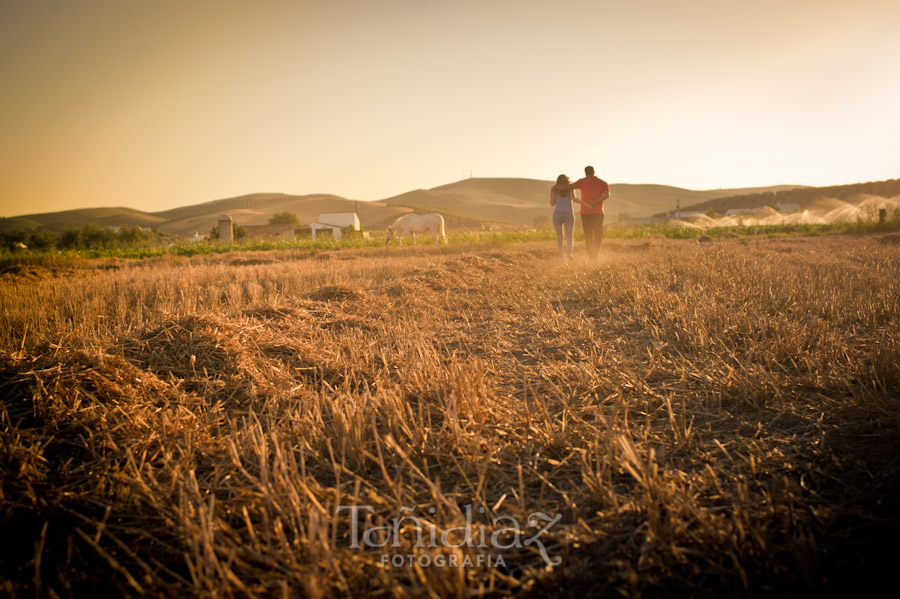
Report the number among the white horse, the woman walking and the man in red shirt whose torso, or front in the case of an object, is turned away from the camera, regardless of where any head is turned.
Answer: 2

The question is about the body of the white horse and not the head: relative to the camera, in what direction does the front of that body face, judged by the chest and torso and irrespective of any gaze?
to the viewer's left

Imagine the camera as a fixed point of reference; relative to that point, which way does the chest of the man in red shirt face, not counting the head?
away from the camera

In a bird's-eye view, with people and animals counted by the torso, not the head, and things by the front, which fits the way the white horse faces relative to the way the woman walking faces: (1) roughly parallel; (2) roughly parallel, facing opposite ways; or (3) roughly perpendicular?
roughly perpendicular

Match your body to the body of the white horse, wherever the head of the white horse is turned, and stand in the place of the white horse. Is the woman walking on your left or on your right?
on your left

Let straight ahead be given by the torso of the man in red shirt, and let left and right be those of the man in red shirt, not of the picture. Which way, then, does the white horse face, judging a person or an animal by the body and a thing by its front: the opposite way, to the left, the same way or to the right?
to the left

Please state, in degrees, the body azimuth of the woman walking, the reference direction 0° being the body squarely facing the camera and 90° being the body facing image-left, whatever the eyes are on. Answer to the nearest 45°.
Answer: approximately 180°

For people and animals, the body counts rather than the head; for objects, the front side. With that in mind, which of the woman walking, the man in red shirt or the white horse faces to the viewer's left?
the white horse

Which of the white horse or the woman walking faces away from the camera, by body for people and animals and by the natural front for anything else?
the woman walking
